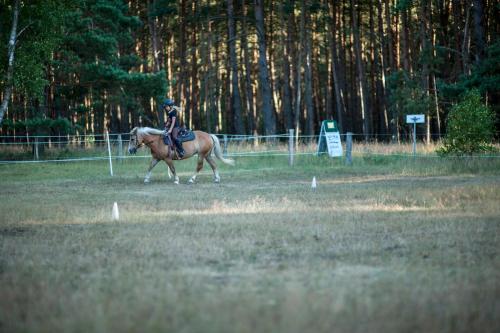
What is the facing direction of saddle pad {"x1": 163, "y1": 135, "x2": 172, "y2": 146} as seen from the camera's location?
facing to the left of the viewer

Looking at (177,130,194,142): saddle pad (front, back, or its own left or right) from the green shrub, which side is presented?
back

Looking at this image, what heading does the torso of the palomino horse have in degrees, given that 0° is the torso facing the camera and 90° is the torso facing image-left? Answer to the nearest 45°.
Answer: approximately 90°

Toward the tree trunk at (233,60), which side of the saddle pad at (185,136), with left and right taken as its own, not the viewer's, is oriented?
right

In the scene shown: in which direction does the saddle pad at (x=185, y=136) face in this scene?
to the viewer's left

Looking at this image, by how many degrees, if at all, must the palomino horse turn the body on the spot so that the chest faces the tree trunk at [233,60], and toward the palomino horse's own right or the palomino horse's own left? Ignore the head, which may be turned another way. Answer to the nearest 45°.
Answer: approximately 90° to the palomino horse's own right

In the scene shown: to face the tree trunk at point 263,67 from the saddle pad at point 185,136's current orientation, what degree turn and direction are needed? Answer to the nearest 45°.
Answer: approximately 90° to its right
